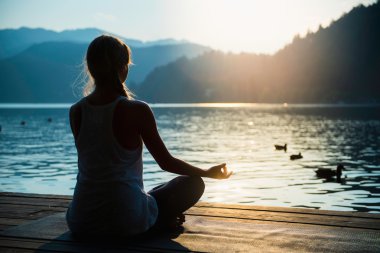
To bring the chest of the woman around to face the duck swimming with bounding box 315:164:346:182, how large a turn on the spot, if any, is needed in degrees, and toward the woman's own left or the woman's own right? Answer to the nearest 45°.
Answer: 0° — they already face it

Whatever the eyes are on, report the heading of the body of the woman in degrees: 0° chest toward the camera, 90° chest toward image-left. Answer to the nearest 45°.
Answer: approximately 225°
